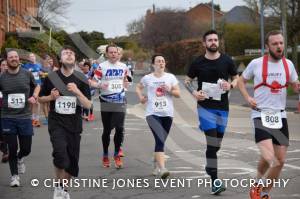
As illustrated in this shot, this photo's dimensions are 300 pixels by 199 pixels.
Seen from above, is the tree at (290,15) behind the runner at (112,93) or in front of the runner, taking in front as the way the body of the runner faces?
behind

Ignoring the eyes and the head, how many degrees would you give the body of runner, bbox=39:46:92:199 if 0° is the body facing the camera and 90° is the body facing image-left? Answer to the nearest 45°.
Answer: approximately 0°

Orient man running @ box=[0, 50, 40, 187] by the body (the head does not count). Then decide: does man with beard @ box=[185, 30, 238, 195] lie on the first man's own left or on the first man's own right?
on the first man's own left

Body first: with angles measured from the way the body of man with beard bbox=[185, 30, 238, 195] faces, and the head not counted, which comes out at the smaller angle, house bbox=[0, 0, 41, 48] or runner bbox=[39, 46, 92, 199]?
the runner

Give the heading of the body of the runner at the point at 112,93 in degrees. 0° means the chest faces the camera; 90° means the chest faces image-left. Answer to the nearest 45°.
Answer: approximately 0°

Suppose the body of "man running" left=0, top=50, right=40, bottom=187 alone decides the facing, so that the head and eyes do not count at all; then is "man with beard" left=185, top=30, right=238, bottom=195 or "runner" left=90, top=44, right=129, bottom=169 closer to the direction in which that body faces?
the man with beard
